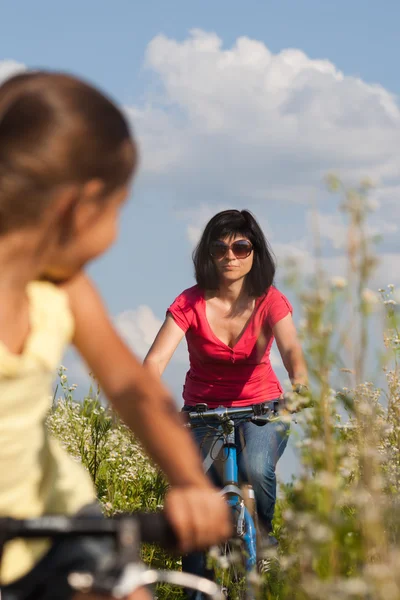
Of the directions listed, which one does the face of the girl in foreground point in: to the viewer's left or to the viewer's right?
to the viewer's right

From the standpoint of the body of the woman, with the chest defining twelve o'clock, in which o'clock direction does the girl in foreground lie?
The girl in foreground is roughly at 12 o'clock from the woman.

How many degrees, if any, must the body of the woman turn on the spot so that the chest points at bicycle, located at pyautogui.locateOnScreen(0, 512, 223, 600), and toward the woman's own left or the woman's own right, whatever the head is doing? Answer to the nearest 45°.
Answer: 0° — they already face it

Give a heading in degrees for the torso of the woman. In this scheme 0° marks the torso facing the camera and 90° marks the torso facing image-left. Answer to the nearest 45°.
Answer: approximately 0°

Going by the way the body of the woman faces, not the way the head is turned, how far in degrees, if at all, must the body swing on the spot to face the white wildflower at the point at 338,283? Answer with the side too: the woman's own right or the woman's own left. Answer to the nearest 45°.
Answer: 0° — they already face it
